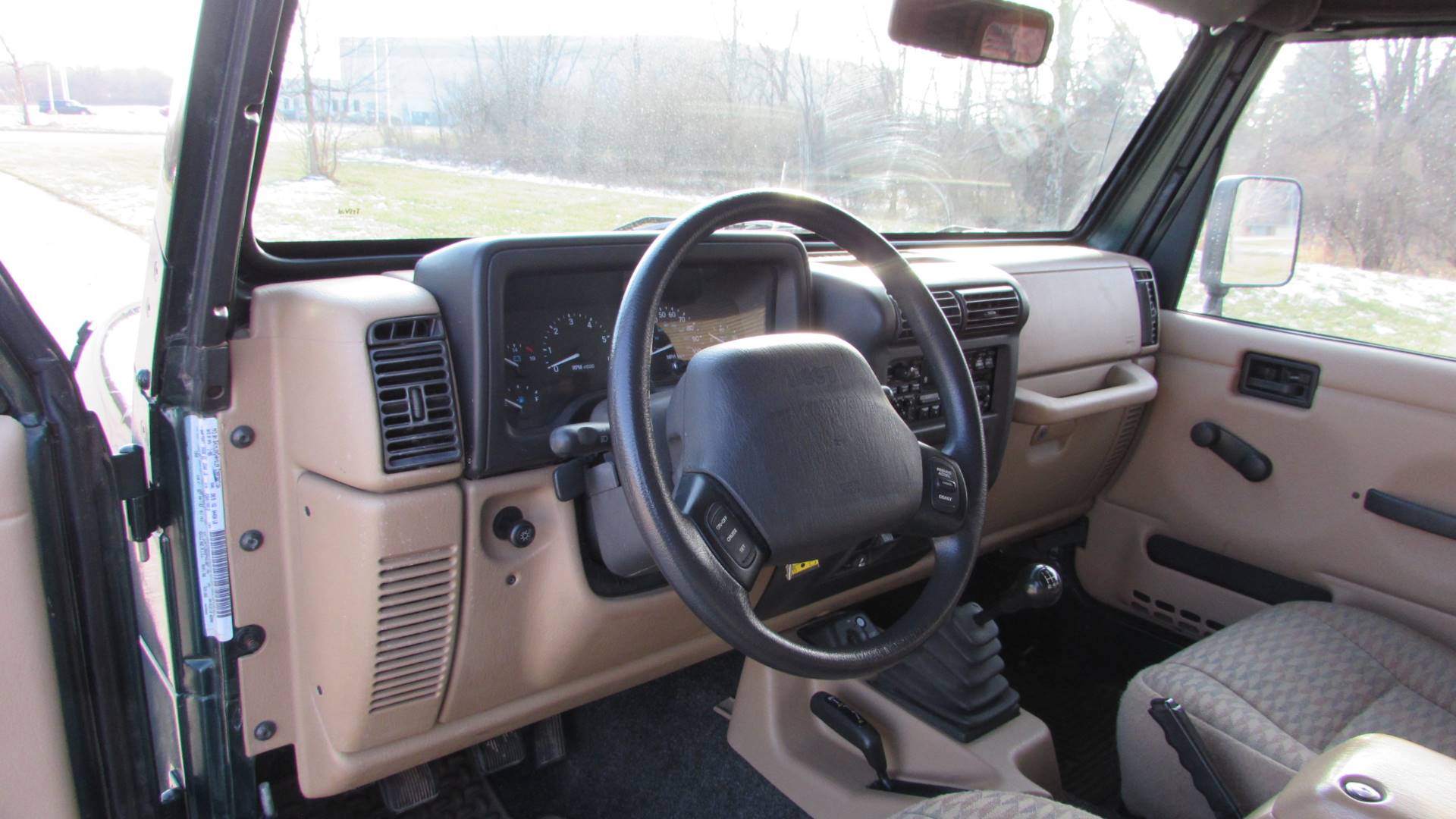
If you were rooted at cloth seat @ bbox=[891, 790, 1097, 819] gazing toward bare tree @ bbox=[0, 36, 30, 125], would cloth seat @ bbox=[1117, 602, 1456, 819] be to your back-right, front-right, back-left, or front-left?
back-right

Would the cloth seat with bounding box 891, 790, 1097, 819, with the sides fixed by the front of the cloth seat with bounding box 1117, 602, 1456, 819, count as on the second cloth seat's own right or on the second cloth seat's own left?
on the second cloth seat's own left

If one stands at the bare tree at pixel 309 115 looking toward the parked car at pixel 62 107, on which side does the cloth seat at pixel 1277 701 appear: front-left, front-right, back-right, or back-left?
back-left

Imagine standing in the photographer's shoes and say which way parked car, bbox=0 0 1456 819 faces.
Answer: facing away from the viewer and to the left of the viewer

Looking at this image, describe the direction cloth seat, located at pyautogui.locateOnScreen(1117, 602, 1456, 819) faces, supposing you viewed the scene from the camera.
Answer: facing away from the viewer and to the left of the viewer
